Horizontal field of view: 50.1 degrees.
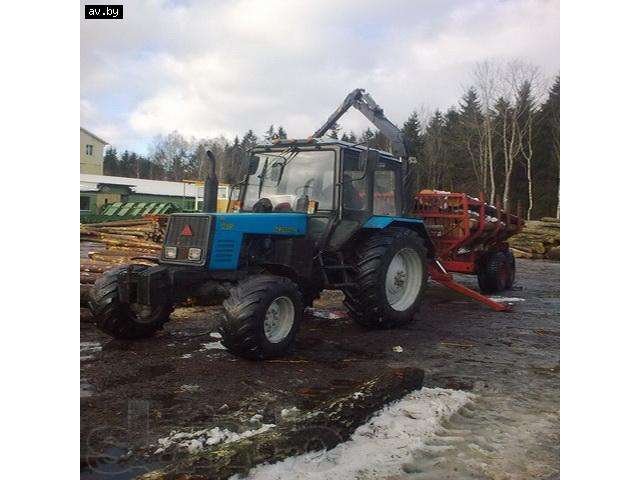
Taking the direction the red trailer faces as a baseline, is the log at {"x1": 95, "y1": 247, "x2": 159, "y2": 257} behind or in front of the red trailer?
in front

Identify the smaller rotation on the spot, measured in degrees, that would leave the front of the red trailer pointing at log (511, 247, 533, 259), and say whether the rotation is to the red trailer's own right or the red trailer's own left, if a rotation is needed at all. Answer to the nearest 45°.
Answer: approximately 180°

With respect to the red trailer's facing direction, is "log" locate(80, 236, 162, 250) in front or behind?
in front

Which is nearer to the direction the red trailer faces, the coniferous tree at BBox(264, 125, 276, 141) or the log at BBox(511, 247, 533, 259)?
the coniferous tree

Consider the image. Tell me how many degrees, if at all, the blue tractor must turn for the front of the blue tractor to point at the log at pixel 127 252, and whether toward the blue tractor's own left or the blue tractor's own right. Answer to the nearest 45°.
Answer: approximately 90° to the blue tractor's own right

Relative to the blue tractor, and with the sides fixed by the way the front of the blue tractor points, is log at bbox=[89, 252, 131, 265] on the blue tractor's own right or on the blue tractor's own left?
on the blue tractor's own right

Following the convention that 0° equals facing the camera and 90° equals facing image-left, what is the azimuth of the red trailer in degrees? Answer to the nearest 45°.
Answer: approximately 45°

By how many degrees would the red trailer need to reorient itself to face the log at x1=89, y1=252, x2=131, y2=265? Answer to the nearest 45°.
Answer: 0° — it already faces it

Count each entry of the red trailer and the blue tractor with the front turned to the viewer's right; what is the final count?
0
